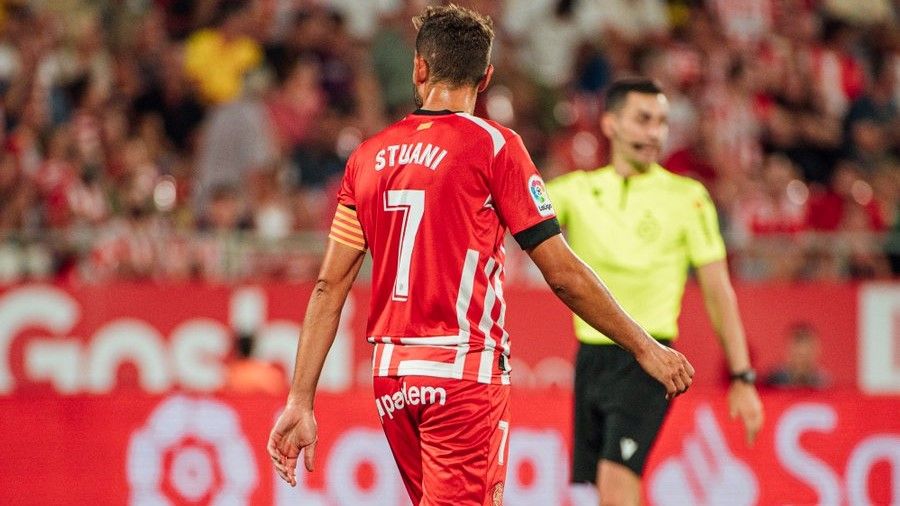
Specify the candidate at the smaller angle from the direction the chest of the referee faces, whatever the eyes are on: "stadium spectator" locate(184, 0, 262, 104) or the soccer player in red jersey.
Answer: the soccer player in red jersey

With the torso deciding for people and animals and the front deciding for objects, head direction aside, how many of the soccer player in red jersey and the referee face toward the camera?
1

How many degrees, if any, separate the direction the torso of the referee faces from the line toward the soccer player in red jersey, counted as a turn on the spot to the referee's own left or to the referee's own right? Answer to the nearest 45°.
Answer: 0° — they already face them

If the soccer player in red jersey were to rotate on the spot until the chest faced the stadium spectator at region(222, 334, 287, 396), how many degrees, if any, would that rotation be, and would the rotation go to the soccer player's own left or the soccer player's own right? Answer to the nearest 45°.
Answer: approximately 45° to the soccer player's own left
